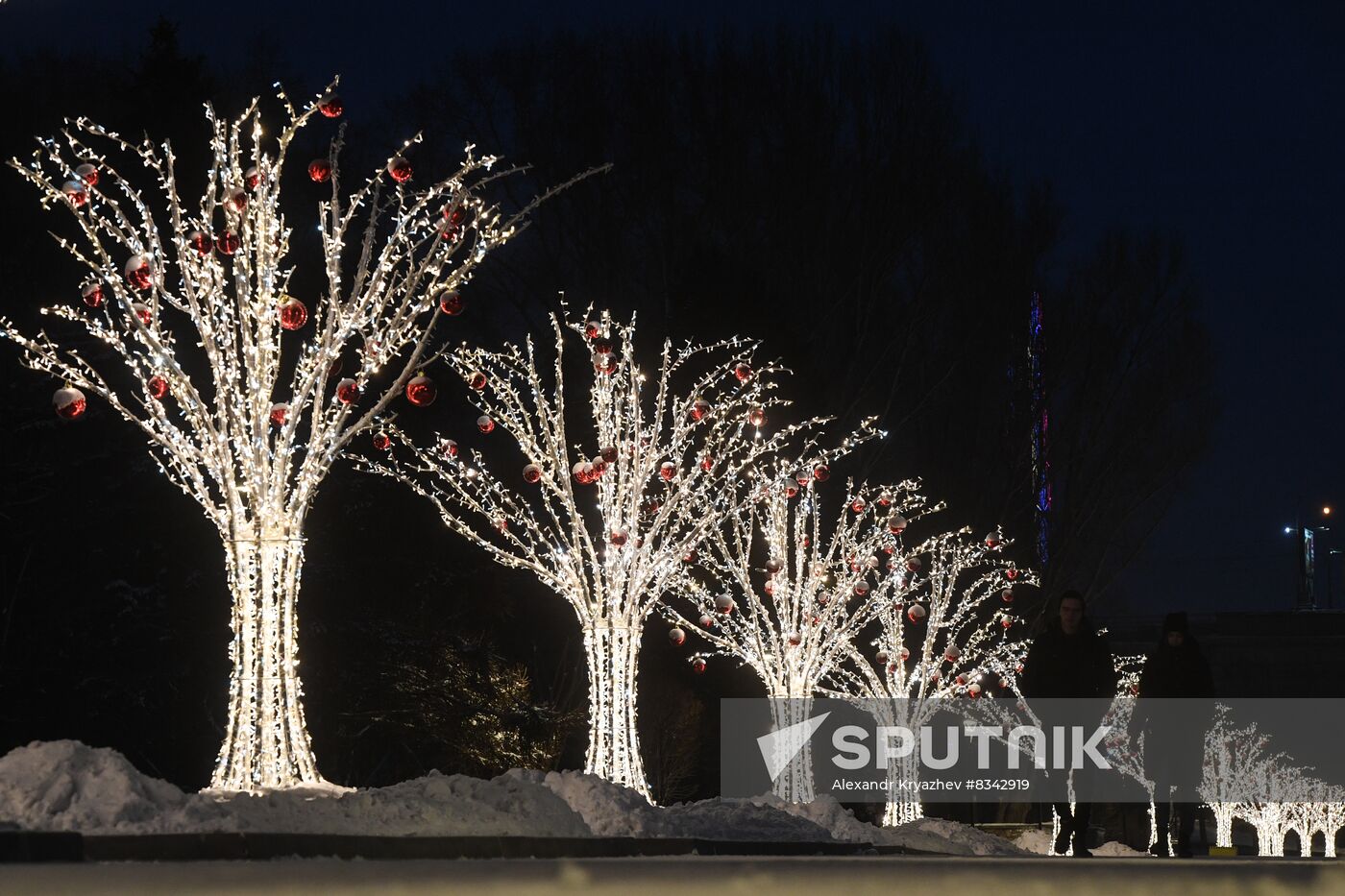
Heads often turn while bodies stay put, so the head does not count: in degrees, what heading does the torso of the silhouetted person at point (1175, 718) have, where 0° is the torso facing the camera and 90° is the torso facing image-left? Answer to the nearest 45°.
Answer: approximately 0°

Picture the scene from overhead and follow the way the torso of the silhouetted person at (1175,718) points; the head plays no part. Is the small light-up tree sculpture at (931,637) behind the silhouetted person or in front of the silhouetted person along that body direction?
behind

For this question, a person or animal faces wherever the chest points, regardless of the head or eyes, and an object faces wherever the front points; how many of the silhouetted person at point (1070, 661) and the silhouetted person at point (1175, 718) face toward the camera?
2

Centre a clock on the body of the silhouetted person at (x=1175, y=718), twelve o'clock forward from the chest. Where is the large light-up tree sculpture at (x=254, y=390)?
The large light-up tree sculpture is roughly at 3 o'clock from the silhouetted person.

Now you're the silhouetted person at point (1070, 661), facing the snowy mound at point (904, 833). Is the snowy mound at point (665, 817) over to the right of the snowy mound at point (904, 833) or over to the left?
left

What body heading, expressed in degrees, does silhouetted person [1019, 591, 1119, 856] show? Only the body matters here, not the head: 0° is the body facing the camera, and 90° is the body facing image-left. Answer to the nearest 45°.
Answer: approximately 0°

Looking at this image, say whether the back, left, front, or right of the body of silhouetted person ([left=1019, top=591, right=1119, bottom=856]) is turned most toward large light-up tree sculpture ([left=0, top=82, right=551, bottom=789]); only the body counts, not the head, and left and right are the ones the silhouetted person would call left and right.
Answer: right

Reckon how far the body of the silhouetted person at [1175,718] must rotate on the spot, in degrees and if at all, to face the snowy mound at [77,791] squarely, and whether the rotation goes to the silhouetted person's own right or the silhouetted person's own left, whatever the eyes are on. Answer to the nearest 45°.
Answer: approximately 45° to the silhouetted person's own right

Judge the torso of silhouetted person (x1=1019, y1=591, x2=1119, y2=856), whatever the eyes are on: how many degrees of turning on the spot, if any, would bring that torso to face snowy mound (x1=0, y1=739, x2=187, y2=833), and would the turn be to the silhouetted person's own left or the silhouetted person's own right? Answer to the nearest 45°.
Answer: approximately 45° to the silhouetted person's own right

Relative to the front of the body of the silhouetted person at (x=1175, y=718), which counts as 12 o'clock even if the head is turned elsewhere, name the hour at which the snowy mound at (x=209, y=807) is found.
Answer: The snowy mound is roughly at 2 o'clock from the silhouetted person.
